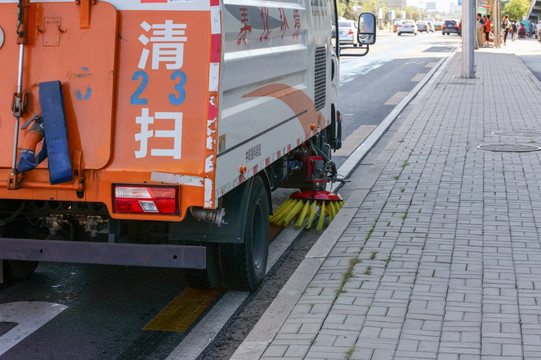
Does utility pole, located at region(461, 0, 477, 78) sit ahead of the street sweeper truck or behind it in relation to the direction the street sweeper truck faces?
ahead

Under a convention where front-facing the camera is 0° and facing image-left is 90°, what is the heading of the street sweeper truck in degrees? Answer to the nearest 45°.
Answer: approximately 225°
